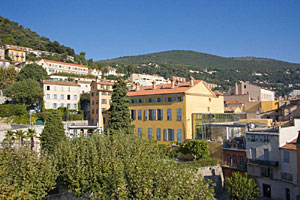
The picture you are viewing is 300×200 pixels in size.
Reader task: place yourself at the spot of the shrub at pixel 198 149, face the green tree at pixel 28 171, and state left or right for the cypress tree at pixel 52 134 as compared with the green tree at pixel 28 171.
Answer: right

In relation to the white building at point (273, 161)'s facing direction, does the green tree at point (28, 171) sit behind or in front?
in front

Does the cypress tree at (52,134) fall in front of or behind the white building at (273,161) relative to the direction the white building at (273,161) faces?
in front

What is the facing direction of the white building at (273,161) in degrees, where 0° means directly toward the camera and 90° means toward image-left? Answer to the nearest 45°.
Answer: approximately 45°

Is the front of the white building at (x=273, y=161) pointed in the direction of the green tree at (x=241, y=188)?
yes

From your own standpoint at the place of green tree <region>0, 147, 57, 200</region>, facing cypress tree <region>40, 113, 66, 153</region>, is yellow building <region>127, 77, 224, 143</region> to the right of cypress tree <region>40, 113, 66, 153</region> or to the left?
right

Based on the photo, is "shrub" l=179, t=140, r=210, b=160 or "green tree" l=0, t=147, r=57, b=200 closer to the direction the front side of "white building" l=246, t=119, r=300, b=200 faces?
the green tree

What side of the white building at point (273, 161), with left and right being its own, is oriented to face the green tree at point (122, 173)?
front

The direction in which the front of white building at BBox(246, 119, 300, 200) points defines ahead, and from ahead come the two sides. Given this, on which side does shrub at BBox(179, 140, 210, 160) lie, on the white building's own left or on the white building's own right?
on the white building's own right
